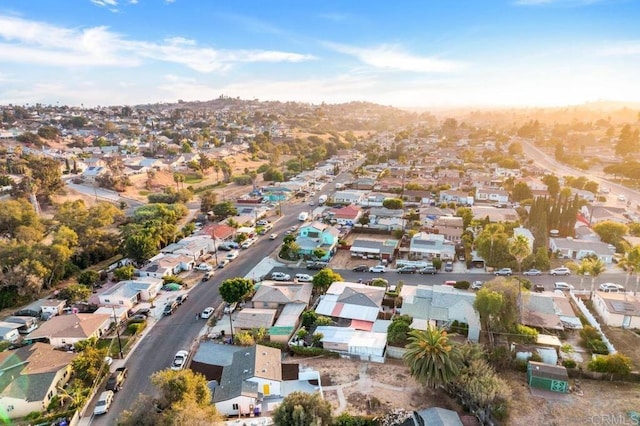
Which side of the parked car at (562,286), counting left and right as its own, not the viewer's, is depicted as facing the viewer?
right

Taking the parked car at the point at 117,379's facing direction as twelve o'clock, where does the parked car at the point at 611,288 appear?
the parked car at the point at 611,288 is roughly at 8 o'clock from the parked car at the point at 117,379.

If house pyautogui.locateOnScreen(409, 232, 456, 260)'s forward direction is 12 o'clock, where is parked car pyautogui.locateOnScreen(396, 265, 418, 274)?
The parked car is roughly at 1 o'clock from the house.

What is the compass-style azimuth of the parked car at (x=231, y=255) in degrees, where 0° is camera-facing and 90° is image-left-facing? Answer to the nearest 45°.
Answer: approximately 45°

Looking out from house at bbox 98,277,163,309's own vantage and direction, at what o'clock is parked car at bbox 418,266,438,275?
The parked car is roughly at 11 o'clock from the house.

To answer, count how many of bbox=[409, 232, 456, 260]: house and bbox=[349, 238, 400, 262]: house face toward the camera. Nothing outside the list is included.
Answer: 2

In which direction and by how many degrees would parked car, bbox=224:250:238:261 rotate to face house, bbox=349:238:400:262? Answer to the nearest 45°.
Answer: approximately 135° to its left

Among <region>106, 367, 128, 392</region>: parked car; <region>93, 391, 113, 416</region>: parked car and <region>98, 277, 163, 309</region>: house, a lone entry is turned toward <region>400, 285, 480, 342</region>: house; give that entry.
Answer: <region>98, 277, 163, 309</region>: house

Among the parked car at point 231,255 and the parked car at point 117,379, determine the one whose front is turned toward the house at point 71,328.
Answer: the parked car at point 231,255

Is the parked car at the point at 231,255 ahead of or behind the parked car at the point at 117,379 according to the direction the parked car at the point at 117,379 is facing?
behind

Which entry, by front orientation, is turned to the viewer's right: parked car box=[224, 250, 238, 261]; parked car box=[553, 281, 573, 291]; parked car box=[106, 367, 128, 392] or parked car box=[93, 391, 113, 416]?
parked car box=[553, 281, 573, 291]

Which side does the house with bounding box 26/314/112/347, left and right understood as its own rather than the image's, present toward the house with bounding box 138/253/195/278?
left

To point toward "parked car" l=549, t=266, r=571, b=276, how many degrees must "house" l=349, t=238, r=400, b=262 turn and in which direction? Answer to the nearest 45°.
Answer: approximately 90° to its left

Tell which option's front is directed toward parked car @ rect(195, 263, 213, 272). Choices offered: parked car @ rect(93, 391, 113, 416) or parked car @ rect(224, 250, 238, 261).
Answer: parked car @ rect(224, 250, 238, 261)
